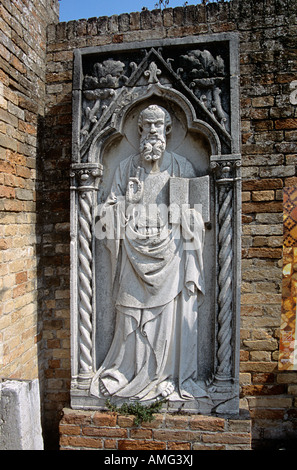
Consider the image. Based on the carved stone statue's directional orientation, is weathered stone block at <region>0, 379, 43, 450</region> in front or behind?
in front

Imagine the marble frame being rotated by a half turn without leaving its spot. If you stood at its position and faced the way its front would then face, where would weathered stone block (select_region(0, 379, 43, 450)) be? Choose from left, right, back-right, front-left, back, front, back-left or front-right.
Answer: back-left

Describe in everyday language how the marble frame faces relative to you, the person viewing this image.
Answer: facing the viewer
